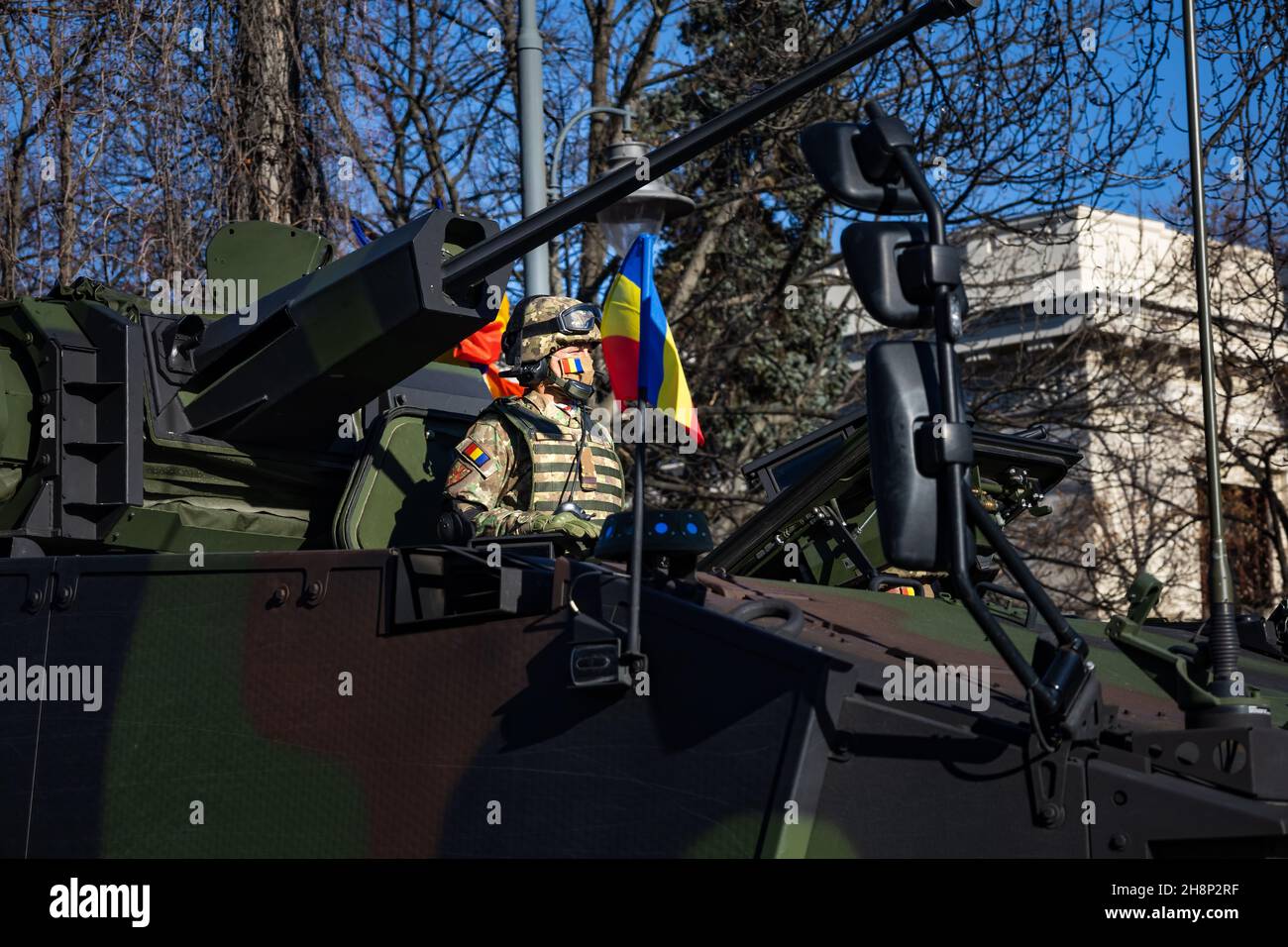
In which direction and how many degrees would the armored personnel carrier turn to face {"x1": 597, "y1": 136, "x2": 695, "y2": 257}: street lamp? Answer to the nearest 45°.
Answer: approximately 90° to its left

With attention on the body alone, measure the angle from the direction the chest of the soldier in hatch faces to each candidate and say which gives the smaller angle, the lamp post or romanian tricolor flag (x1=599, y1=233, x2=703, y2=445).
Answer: the romanian tricolor flag

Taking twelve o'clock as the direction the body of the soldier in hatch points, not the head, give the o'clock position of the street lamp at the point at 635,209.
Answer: The street lamp is roughly at 8 o'clock from the soldier in hatch.

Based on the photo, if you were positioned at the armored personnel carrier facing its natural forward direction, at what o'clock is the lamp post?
The lamp post is roughly at 9 o'clock from the armored personnel carrier.

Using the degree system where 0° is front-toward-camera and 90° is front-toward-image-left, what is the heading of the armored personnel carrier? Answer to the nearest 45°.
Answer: approximately 270°

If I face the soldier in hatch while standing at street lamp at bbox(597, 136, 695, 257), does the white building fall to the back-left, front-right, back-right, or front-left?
back-left

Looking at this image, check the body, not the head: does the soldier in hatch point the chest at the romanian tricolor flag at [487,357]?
no

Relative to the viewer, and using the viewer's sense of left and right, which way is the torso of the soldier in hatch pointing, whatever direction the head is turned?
facing the viewer and to the right of the viewer

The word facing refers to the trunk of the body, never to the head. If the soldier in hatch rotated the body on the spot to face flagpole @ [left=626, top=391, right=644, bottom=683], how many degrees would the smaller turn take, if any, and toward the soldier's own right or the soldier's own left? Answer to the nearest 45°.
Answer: approximately 45° to the soldier's own right

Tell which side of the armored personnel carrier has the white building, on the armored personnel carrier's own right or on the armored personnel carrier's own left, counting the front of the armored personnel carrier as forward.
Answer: on the armored personnel carrier's own left

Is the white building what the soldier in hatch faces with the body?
no
